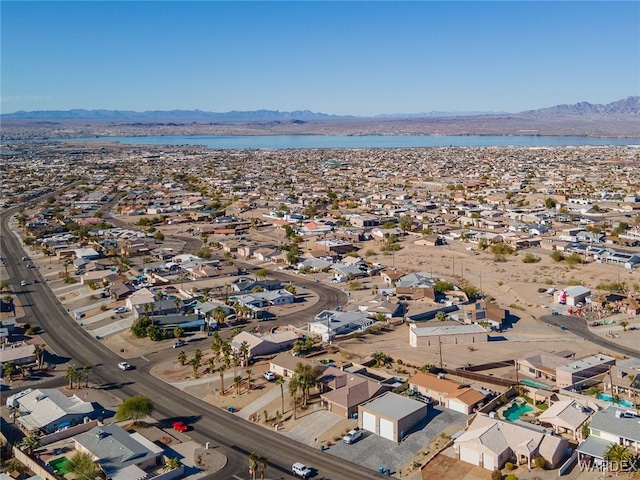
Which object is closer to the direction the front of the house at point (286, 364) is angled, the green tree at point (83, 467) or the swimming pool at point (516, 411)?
the green tree

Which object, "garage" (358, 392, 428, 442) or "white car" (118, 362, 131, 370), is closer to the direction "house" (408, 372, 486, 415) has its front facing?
the garage

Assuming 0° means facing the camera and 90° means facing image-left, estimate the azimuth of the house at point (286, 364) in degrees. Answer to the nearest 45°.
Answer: approximately 45°

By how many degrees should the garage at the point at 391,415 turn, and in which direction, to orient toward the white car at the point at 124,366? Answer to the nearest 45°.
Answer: approximately 90° to its right

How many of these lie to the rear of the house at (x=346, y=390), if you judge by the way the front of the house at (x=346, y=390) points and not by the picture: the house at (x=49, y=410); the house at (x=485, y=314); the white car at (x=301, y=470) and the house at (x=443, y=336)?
2

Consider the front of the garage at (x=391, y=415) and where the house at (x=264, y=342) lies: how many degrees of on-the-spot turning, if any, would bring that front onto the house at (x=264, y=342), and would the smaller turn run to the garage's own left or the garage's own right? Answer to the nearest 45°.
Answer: approximately 90° to the garage's own right

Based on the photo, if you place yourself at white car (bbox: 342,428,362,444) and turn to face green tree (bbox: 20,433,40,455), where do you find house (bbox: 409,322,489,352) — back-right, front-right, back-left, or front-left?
back-right

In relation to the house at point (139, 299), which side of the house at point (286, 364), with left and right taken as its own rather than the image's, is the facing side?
right

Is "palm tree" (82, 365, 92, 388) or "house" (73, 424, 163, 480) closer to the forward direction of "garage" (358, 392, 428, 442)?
the house

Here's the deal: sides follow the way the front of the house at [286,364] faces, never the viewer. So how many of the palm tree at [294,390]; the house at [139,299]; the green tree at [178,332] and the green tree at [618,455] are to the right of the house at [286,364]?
2

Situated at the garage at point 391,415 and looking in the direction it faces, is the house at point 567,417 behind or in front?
behind

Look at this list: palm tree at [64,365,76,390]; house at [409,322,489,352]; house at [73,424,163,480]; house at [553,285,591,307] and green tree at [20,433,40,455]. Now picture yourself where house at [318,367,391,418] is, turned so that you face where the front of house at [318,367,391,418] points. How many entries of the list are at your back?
2

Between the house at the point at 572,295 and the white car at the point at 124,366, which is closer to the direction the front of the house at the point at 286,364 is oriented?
the white car

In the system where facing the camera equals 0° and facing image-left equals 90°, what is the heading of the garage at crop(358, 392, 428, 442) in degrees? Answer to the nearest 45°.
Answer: approximately 45°
